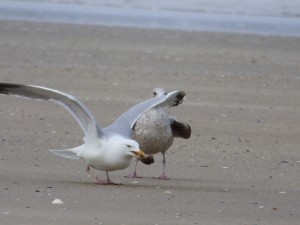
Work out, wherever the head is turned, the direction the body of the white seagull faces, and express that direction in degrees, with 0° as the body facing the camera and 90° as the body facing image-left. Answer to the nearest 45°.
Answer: approximately 315°

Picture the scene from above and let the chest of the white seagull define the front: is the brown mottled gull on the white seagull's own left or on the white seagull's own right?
on the white seagull's own left
